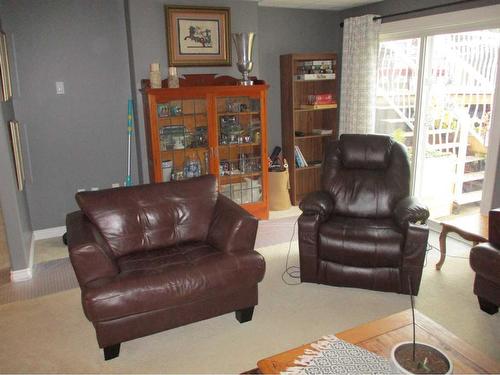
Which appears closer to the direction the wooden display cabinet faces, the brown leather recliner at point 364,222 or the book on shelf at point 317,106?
the brown leather recliner

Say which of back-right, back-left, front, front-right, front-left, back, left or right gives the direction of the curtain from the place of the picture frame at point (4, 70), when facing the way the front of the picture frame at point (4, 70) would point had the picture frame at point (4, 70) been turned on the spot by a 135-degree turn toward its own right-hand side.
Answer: back-left

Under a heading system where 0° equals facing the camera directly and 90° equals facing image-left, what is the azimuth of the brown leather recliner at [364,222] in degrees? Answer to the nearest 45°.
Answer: approximately 0°

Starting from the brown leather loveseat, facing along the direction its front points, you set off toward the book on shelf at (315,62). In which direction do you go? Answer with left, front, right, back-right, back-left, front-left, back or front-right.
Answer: left

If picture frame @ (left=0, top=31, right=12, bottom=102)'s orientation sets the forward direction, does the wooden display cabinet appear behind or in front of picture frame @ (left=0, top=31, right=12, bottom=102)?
in front

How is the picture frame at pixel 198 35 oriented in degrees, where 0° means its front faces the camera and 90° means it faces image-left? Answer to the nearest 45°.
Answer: approximately 0°

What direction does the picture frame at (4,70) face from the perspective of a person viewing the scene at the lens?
facing to the right of the viewer

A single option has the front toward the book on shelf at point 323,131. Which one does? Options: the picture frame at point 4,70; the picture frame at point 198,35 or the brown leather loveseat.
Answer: the picture frame at point 4,70

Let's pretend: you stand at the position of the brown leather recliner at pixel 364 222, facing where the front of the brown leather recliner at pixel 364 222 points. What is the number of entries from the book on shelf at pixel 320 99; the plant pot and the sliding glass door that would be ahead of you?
1

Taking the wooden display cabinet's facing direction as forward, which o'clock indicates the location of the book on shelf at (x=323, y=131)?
The book on shelf is roughly at 8 o'clock from the wooden display cabinet.

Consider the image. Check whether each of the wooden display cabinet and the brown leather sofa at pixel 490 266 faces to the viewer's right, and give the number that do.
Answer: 0

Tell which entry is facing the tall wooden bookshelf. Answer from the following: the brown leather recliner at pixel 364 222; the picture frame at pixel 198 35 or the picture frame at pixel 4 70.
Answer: the picture frame at pixel 4 70
